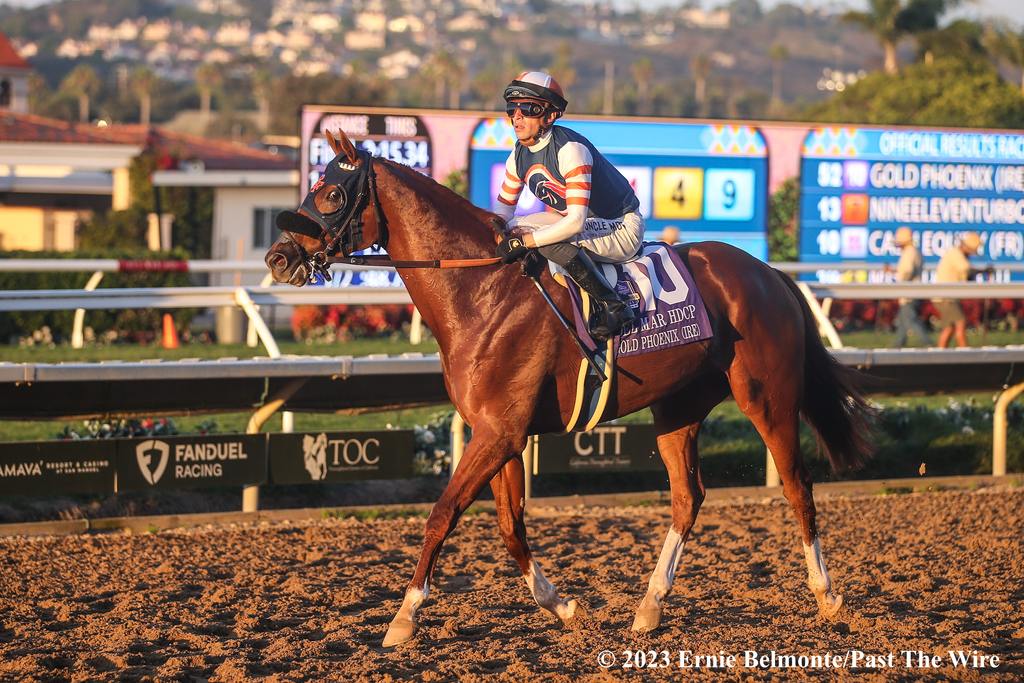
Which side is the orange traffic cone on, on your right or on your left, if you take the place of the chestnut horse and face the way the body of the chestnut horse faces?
on your right

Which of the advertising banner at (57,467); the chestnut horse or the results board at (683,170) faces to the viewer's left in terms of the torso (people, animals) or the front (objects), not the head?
the chestnut horse

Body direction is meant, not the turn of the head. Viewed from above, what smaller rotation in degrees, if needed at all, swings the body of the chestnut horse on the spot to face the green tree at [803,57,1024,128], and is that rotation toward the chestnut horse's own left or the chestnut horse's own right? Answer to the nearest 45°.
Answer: approximately 90° to the chestnut horse's own right

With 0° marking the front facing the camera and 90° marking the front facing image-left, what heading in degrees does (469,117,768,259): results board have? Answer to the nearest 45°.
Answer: approximately 0°

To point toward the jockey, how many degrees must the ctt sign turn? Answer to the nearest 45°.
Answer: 0° — it already faces them

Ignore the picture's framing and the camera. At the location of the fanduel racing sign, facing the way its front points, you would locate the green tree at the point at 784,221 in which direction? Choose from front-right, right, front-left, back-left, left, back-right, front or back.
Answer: back-left

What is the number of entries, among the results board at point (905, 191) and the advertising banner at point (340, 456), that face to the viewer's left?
0

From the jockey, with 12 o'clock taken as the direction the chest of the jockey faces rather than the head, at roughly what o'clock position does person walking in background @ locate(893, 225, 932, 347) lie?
The person walking in background is roughly at 5 o'clock from the jockey.

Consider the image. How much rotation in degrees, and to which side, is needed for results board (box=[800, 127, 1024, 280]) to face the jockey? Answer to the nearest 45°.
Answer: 0° — it already faces them

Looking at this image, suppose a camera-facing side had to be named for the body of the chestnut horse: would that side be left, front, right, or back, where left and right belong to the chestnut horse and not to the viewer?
left

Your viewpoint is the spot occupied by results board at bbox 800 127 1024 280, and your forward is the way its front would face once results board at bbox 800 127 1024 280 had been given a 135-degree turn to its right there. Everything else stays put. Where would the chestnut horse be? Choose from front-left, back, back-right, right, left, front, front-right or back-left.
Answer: back-left

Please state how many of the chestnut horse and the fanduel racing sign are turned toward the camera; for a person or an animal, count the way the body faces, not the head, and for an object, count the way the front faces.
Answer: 1

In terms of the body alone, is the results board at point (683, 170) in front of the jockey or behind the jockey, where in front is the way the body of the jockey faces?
behind
